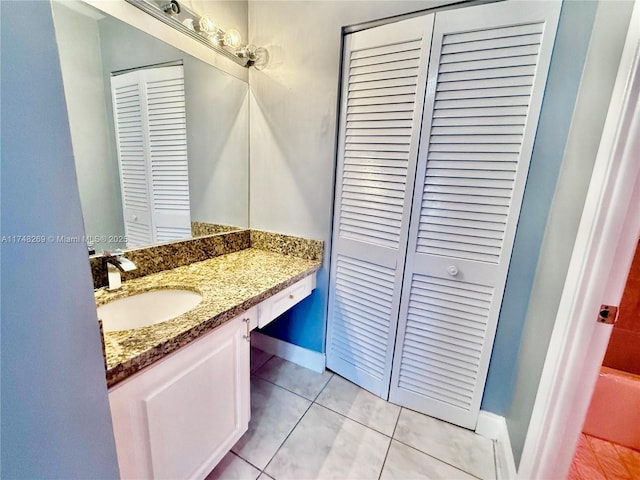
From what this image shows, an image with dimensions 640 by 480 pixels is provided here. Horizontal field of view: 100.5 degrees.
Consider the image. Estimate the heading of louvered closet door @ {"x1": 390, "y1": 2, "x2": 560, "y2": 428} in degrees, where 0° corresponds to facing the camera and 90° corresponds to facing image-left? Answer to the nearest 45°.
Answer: approximately 0°

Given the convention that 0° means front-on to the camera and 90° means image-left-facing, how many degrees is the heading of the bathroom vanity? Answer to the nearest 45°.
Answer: approximately 315°

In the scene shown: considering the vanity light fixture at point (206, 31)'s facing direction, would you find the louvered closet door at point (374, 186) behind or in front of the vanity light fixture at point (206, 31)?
in front

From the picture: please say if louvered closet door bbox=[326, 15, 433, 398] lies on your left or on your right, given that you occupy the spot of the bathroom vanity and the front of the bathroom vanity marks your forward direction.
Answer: on your left

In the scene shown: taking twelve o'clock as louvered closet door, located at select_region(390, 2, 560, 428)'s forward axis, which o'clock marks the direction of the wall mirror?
The wall mirror is roughly at 2 o'clock from the louvered closet door.

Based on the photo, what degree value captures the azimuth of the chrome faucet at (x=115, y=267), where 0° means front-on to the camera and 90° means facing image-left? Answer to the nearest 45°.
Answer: approximately 315°

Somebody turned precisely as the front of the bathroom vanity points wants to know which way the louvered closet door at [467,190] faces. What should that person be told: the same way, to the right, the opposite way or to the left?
to the right

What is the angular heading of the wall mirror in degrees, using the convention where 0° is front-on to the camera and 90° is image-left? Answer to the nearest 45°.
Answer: approximately 315°

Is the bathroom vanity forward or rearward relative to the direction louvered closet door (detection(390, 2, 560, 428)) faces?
forward

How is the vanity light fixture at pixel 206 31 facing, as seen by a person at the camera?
facing the viewer and to the right of the viewer

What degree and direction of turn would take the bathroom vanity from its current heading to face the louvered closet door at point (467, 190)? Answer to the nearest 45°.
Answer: approximately 45° to its left

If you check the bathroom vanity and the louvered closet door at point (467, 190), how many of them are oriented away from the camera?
0
